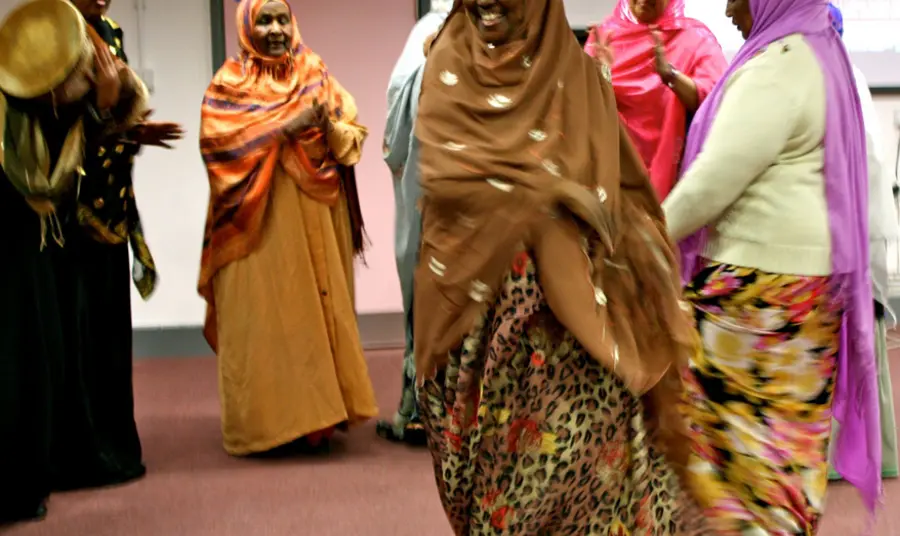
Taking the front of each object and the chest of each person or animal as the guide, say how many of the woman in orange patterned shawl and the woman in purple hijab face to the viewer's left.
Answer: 1

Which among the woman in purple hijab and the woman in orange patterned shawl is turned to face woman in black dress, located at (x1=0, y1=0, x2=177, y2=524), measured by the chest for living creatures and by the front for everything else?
the woman in purple hijab

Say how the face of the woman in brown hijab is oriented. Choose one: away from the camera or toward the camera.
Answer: toward the camera

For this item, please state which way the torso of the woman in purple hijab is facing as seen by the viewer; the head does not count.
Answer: to the viewer's left

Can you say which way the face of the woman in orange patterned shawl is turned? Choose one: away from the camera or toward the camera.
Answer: toward the camera

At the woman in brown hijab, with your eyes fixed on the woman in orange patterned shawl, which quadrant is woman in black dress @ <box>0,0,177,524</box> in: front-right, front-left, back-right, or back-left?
front-left

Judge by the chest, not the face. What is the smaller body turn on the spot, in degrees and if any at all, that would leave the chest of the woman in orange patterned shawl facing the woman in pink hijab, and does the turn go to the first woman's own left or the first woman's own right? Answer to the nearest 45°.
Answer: approximately 45° to the first woman's own left

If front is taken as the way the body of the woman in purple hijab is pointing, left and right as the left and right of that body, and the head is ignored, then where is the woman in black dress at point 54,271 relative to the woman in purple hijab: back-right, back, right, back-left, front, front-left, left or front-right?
front

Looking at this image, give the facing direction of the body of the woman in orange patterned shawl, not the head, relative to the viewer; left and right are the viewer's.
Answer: facing the viewer and to the right of the viewer

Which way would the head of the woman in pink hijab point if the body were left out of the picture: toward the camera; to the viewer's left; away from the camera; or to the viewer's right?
toward the camera

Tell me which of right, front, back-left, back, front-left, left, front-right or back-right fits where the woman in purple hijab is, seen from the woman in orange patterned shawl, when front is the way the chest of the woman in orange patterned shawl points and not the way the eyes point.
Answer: front

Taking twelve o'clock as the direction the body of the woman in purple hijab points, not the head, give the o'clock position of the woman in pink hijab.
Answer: The woman in pink hijab is roughly at 2 o'clock from the woman in purple hijab.

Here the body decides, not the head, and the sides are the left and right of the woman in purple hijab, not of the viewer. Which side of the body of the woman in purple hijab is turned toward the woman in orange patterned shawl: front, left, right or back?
front

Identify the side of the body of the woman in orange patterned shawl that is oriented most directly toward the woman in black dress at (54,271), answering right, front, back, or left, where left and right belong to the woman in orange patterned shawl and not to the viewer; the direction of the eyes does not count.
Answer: right
